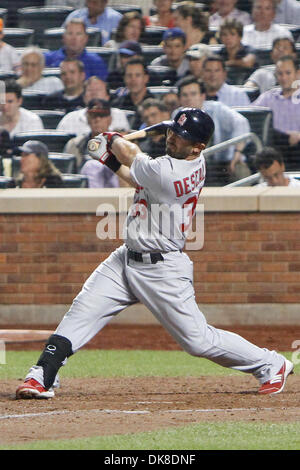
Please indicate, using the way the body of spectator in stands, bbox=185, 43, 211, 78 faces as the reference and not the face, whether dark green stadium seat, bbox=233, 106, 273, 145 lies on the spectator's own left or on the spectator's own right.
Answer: on the spectator's own left

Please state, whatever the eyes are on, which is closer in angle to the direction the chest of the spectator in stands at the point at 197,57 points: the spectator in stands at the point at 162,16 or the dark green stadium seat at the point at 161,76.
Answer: the dark green stadium seat

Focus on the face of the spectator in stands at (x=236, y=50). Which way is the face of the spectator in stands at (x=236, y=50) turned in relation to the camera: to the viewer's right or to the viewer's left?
to the viewer's left

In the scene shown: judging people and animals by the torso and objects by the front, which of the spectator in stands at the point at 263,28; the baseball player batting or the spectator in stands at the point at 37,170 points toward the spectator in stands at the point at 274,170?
the spectator in stands at the point at 263,28

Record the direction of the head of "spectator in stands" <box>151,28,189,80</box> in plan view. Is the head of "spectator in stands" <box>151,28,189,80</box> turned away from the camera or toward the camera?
toward the camera

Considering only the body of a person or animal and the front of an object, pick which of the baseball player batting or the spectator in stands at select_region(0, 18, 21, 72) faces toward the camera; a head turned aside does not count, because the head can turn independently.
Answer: the spectator in stands

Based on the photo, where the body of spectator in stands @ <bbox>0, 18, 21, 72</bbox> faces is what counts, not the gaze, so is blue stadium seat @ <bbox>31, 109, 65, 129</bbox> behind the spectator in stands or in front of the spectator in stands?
in front

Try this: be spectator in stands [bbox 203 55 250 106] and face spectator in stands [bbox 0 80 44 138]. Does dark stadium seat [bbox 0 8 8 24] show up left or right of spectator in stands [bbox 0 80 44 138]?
right

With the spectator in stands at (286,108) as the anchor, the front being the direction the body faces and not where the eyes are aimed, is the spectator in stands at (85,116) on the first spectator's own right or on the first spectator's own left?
on the first spectator's own right

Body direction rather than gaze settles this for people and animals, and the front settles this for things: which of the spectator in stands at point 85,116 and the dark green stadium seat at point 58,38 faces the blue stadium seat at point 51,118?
the dark green stadium seat at point 58,38

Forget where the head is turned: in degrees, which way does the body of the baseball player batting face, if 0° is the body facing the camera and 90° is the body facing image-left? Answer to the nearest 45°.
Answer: approximately 90°

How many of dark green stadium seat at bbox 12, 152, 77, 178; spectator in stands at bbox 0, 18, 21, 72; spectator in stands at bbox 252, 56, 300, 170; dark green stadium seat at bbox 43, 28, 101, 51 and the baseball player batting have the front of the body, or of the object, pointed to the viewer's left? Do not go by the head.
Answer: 1

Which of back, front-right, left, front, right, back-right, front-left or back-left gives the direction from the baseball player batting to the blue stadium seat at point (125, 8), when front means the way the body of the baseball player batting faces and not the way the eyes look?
right

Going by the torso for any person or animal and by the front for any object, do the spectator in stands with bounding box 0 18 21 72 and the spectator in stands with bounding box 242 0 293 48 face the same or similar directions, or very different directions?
same or similar directions

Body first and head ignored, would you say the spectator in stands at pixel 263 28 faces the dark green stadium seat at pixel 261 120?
yes

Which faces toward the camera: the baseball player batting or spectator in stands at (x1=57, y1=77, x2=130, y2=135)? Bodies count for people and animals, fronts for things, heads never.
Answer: the spectator in stands

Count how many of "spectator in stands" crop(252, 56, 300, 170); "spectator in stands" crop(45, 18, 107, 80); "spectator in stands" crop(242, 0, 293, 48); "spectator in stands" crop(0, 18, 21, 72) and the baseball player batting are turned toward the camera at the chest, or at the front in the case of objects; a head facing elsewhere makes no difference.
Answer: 4

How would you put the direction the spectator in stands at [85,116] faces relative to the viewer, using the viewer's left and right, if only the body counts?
facing the viewer
